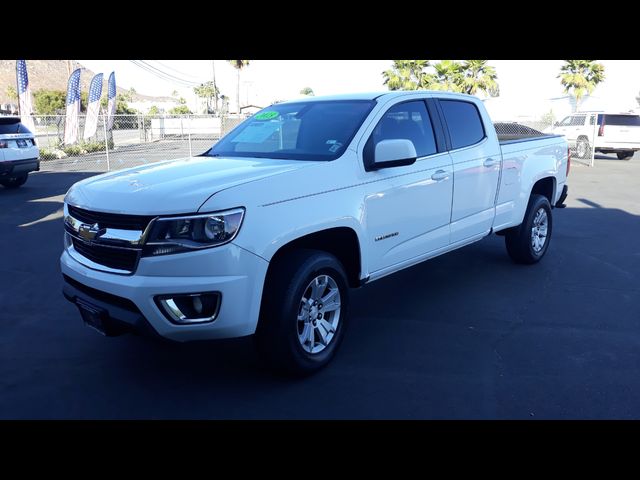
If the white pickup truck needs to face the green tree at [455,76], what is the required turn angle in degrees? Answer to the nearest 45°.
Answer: approximately 135° to its right

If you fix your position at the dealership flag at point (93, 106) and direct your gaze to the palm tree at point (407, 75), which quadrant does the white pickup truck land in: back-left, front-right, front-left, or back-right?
back-right

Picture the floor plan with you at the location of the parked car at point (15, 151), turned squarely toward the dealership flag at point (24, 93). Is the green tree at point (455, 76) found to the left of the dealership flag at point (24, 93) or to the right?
right

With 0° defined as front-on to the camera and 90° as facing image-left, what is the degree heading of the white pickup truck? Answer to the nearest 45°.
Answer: approximately 45°

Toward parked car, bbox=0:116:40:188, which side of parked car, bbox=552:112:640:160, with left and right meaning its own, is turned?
left

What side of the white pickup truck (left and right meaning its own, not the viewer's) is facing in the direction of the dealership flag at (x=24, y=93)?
right

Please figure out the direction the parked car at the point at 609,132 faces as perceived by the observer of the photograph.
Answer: facing away from the viewer and to the left of the viewer
